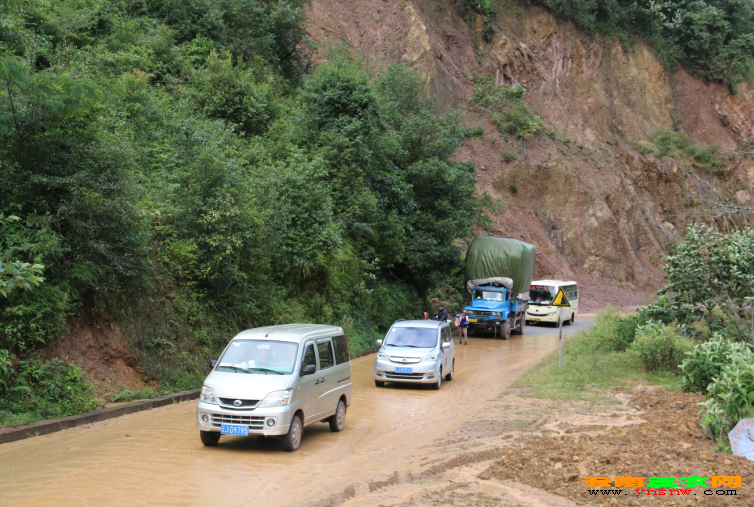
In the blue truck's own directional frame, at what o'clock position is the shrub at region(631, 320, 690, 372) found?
The shrub is roughly at 10 o'clock from the blue truck.

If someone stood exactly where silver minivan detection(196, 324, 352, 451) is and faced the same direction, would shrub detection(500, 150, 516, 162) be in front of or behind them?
behind

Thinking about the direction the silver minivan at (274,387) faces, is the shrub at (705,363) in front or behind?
behind

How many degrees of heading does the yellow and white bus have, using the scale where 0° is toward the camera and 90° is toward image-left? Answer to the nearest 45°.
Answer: approximately 45°

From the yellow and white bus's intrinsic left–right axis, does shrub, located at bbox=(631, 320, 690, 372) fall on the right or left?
on its left

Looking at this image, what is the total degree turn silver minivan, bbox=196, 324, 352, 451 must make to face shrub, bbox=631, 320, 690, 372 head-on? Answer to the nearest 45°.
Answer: approximately 180°

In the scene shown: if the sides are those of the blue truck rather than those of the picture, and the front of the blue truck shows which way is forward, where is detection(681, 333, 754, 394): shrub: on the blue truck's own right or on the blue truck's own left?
on the blue truck's own left

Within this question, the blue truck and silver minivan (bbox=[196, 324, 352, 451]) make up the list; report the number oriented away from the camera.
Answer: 0

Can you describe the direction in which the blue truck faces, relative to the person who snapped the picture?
facing the viewer and to the left of the viewer
